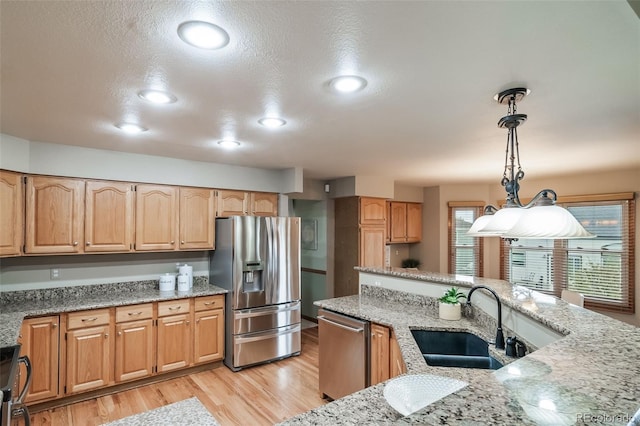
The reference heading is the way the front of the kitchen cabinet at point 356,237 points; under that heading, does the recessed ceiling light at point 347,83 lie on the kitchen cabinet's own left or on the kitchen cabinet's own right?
on the kitchen cabinet's own right

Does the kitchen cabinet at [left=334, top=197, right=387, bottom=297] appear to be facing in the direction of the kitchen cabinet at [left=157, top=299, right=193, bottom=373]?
no

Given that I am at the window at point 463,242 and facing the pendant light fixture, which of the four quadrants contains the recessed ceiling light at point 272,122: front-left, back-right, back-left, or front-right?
front-right

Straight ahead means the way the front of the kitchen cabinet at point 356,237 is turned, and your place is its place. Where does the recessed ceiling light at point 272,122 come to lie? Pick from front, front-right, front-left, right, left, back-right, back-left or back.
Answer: front-right

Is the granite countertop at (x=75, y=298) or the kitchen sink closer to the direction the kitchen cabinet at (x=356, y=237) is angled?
the kitchen sink

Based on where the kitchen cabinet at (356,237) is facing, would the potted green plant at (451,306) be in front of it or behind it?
in front

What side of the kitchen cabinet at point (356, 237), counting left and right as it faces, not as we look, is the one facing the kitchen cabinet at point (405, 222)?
left

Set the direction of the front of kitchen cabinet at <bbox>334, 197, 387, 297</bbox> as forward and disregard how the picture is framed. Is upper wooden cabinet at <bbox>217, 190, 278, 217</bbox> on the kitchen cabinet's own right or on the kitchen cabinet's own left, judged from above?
on the kitchen cabinet's own right

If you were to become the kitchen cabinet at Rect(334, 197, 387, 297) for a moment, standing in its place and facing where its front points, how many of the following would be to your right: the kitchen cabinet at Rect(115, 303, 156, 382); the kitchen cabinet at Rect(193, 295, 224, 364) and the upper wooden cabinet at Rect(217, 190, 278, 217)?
3

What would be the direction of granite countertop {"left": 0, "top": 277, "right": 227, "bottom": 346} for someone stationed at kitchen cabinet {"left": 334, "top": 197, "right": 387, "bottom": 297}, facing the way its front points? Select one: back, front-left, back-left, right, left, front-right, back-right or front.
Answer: right

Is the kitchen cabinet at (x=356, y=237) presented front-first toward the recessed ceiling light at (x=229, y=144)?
no

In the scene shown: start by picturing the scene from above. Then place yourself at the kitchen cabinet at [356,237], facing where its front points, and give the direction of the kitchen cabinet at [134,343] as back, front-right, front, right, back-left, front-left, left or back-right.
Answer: right

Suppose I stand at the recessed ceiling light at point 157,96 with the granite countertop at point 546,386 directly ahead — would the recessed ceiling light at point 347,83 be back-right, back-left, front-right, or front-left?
front-left

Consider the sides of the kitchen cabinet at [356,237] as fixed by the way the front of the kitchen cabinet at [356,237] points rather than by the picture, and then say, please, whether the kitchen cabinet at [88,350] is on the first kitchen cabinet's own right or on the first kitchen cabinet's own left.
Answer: on the first kitchen cabinet's own right

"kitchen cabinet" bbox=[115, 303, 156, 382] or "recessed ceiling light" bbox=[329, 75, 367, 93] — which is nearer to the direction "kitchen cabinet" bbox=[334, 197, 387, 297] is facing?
the recessed ceiling light

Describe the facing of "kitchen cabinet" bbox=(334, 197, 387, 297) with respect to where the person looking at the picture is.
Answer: facing the viewer and to the right of the viewer
